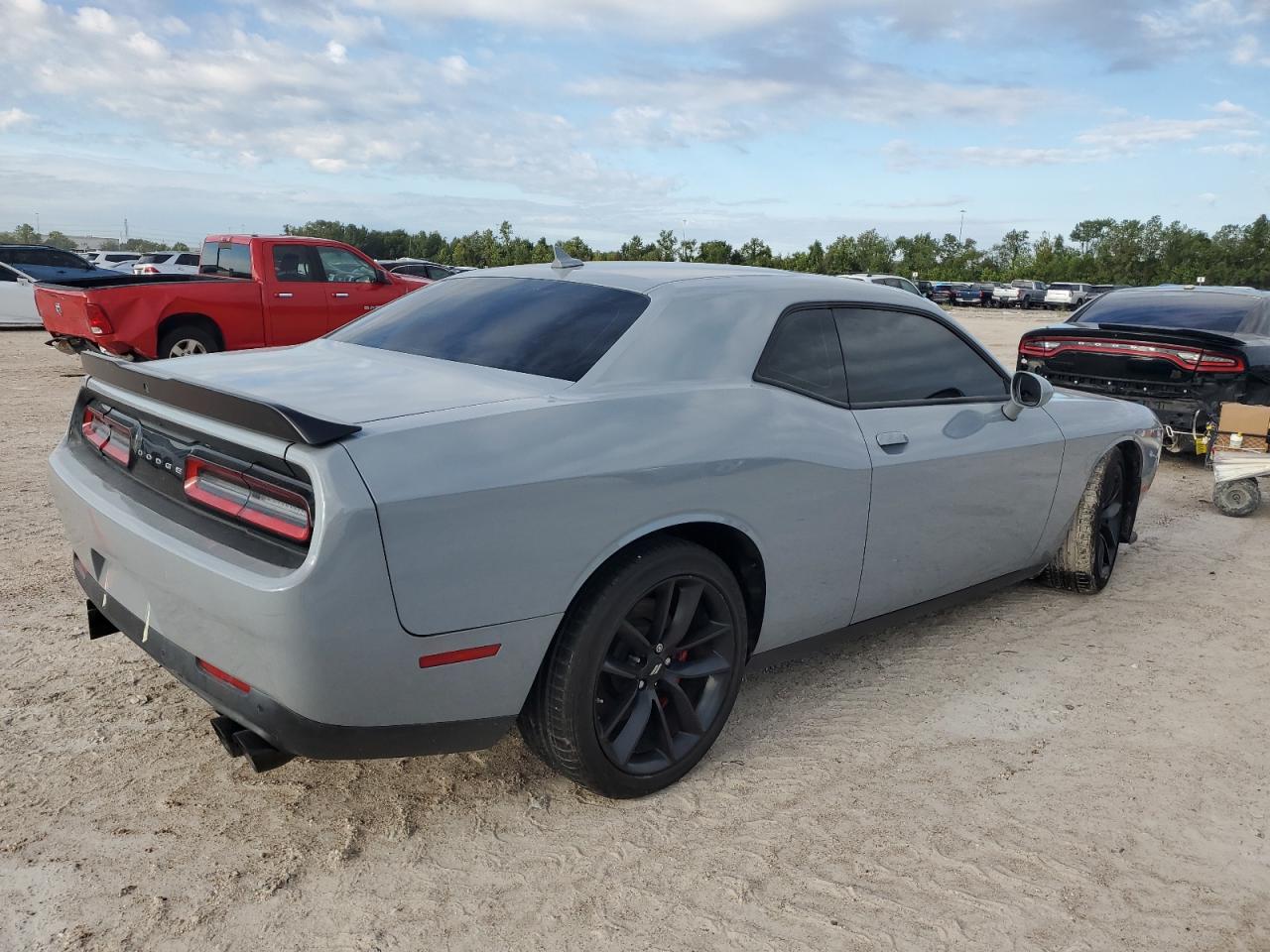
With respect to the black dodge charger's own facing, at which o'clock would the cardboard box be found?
The cardboard box is roughly at 4 o'clock from the black dodge charger.

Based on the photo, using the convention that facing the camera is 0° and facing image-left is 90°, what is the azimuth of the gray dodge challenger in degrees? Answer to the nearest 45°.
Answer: approximately 225°

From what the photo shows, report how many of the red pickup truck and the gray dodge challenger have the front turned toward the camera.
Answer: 0

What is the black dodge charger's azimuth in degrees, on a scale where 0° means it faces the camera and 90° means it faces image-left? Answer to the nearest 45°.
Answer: approximately 225°

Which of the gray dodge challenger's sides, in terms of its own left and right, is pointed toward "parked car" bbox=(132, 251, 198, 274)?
left

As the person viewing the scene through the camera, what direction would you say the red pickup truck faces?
facing away from the viewer and to the right of the viewer

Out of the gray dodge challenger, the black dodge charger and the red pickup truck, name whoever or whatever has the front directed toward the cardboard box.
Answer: the gray dodge challenger

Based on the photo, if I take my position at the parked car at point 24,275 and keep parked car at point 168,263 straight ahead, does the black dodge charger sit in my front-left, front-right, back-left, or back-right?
back-right

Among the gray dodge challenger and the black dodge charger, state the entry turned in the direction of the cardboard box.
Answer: the gray dodge challenger

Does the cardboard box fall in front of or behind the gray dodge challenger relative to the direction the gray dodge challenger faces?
in front

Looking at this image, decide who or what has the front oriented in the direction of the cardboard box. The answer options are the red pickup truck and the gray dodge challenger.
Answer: the gray dodge challenger

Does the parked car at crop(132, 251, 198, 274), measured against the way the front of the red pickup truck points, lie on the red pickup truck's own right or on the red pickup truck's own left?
on the red pickup truck's own left

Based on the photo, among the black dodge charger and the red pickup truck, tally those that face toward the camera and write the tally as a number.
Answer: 0
